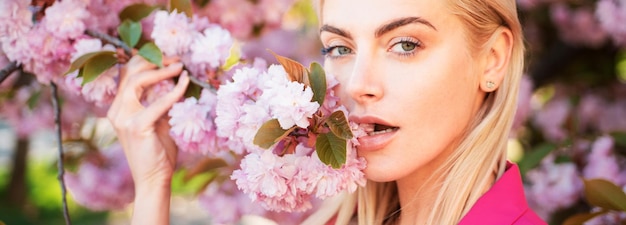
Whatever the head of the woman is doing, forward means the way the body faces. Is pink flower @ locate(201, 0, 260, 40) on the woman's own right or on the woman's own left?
on the woman's own right

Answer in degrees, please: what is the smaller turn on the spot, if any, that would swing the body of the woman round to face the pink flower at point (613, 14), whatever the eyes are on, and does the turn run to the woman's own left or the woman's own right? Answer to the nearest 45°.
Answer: approximately 180°

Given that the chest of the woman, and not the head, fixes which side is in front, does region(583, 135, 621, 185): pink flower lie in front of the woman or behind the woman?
behind

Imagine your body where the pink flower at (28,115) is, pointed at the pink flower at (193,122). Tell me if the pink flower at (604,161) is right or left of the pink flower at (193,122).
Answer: left

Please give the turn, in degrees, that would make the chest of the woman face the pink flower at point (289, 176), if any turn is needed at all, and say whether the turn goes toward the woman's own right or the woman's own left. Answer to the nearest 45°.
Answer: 0° — they already face it

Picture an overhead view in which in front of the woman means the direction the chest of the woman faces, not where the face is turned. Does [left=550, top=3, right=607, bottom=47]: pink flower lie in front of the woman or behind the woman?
behind

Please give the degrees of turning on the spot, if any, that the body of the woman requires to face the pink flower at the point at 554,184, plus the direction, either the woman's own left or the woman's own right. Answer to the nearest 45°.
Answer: approximately 180°

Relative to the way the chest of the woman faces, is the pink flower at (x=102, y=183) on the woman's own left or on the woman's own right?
on the woman's own right

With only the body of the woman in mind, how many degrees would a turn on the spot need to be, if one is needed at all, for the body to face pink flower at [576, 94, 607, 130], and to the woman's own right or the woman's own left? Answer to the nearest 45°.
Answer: approximately 180°

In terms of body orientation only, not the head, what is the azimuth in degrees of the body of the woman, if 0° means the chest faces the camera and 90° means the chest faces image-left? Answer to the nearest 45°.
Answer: approximately 45°
